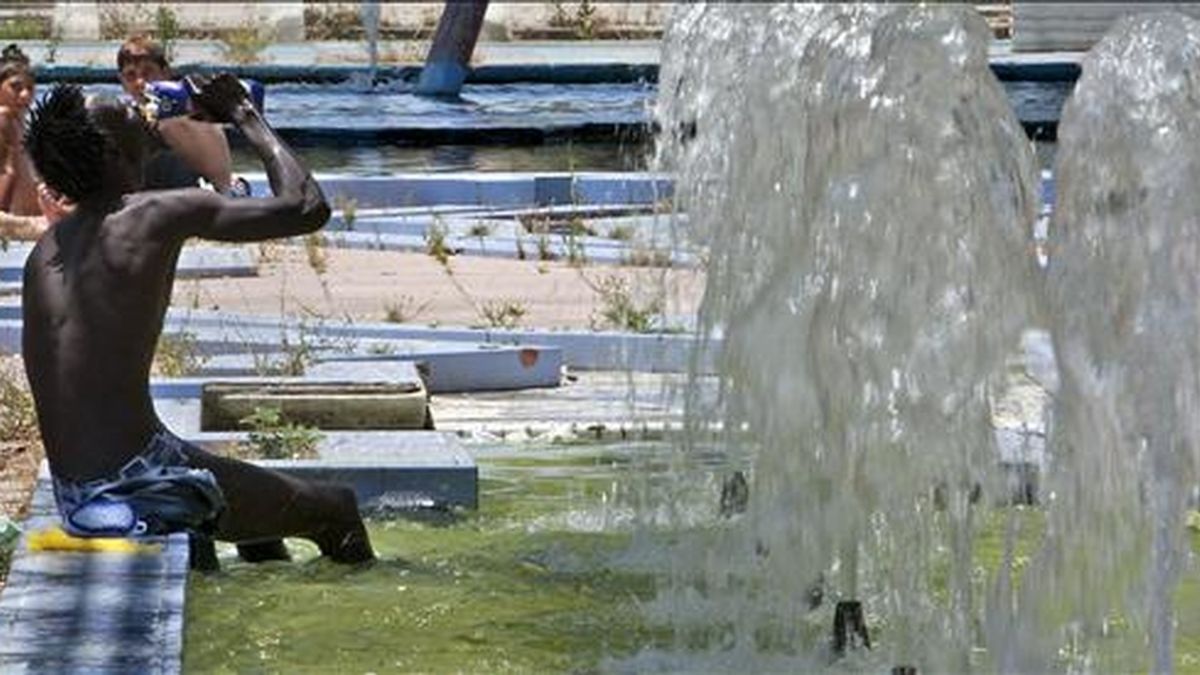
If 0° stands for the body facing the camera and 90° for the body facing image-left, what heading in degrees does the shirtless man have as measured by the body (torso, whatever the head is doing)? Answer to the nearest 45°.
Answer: approximately 225°

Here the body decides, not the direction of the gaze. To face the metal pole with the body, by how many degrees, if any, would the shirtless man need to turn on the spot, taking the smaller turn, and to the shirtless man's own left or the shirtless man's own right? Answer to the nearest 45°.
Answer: approximately 45° to the shirtless man's own left

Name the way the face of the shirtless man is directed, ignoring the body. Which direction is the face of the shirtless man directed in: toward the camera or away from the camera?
away from the camera

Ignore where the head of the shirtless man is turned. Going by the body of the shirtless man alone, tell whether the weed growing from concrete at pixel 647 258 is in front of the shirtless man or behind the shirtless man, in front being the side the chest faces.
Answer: in front

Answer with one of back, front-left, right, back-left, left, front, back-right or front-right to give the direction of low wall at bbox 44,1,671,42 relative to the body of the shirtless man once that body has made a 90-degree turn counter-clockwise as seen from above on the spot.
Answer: front-right

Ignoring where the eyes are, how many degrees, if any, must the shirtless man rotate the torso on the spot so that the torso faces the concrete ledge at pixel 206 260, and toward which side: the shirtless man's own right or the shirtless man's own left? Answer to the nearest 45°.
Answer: approximately 45° to the shirtless man's own left

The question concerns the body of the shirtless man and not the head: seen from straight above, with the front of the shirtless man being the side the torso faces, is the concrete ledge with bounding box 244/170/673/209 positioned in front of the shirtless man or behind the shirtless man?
in front

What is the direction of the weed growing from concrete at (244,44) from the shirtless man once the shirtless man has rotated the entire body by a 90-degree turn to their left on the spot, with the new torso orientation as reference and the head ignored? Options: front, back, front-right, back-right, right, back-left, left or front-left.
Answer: front-right
